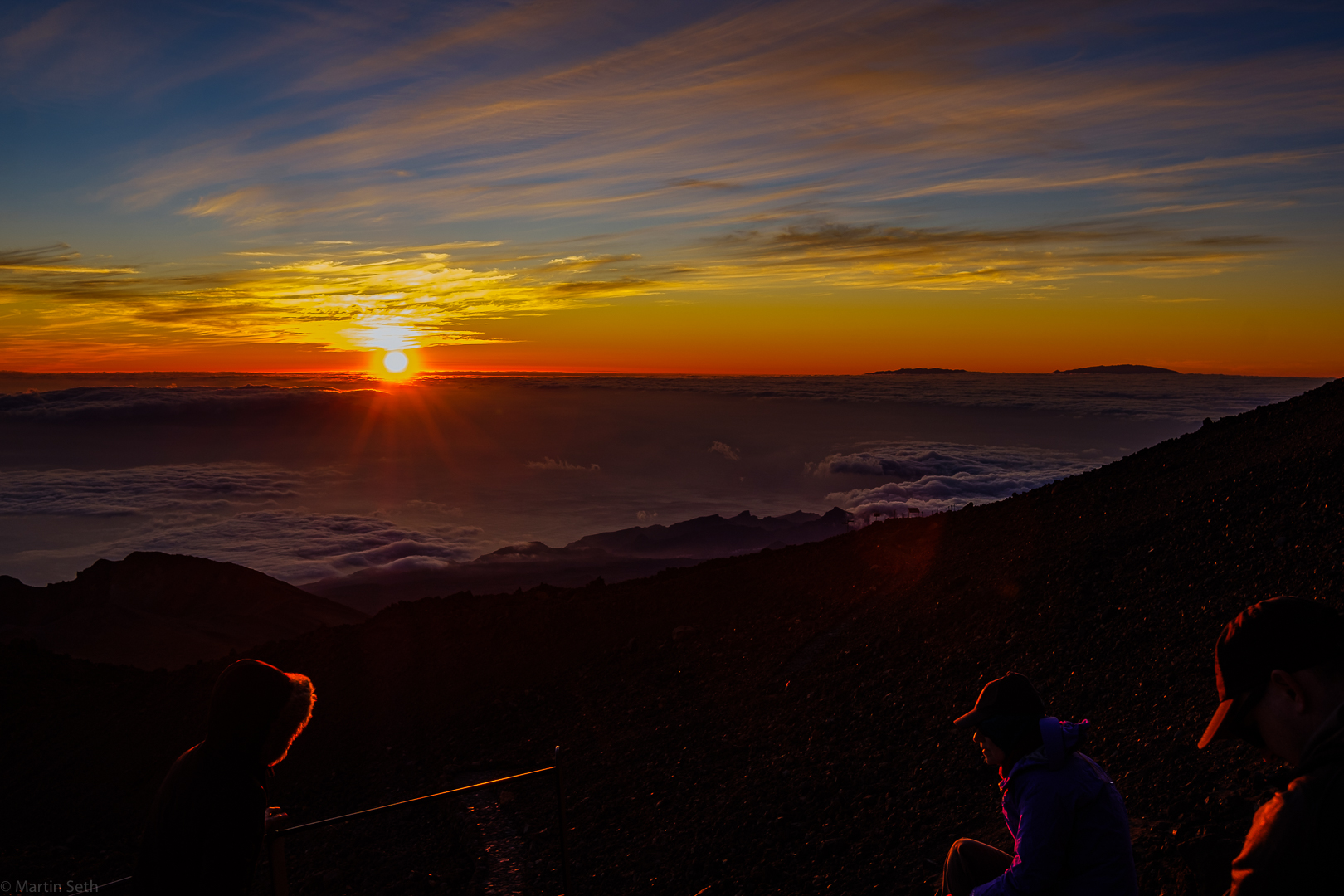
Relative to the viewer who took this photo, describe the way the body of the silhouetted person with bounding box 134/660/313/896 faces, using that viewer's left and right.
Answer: facing to the right of the viewer

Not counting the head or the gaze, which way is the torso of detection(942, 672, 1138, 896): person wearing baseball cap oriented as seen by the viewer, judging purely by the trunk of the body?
to the viewer's left

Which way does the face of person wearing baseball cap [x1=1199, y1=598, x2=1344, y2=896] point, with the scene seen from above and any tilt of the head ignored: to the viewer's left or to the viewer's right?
to the viewer's left

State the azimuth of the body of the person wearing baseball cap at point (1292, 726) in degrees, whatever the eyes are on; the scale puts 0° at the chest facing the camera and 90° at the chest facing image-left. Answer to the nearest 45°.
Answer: approximately 90°

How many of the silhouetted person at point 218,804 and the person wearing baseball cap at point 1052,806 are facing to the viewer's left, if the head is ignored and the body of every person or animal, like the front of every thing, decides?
1

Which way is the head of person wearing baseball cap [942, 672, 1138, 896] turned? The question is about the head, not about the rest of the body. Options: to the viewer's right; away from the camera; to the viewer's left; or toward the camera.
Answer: to the viewer's left
